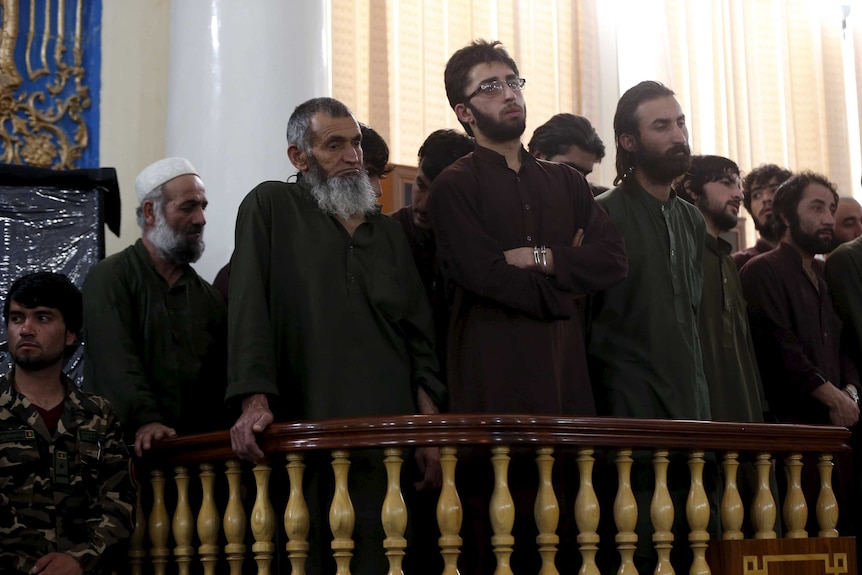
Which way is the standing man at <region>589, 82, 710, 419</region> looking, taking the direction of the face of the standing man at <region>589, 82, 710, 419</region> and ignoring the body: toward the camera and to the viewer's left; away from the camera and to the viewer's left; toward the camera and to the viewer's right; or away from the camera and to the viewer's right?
toward the camera and to the viewer's right

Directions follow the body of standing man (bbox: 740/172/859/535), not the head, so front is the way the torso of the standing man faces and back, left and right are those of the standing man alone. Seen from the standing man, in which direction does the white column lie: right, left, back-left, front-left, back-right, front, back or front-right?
back-right

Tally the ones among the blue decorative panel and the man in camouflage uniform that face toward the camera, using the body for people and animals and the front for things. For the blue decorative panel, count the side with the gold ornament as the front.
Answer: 2

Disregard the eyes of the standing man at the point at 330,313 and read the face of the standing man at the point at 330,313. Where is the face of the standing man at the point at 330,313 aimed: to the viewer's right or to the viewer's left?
to the viewer's right

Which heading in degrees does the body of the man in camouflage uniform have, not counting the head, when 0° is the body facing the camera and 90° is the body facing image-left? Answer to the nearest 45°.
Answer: approximately 0°

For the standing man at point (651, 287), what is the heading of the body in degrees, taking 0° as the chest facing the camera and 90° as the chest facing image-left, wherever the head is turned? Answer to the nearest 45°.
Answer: approximately 315°
